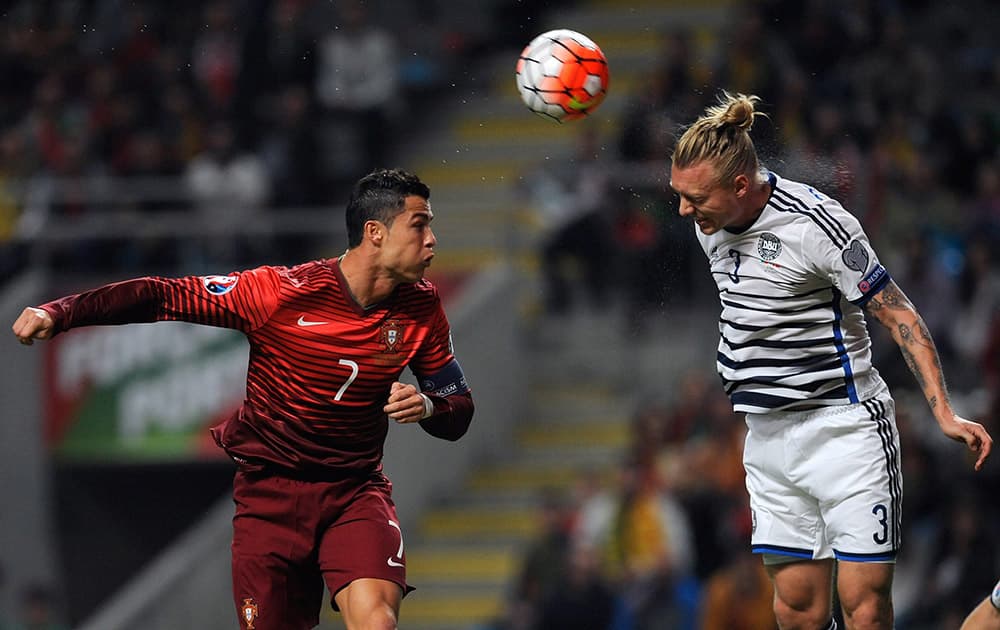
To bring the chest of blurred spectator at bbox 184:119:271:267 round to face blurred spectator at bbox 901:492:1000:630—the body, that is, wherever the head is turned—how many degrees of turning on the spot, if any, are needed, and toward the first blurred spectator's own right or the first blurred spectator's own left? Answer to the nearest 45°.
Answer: approximately 45° to the first blurred spectator's own left

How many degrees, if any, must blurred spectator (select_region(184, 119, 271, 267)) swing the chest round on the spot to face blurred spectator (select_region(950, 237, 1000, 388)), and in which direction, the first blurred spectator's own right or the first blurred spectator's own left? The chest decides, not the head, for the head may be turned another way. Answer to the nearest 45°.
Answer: approximately 45° to the first blurred spectator's own left

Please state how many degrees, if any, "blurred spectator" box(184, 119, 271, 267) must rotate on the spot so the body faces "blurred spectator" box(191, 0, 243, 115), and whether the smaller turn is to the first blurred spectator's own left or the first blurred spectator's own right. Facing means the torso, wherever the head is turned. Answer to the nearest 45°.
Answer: approximately 180°

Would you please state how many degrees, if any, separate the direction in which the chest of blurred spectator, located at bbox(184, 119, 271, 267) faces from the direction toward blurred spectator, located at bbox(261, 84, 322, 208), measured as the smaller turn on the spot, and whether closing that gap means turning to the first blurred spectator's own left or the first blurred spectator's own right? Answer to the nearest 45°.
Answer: approximately 90° to the first blurred spectator's own left

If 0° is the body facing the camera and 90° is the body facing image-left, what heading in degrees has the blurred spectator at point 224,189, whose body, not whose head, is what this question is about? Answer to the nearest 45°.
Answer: approximately 0°
